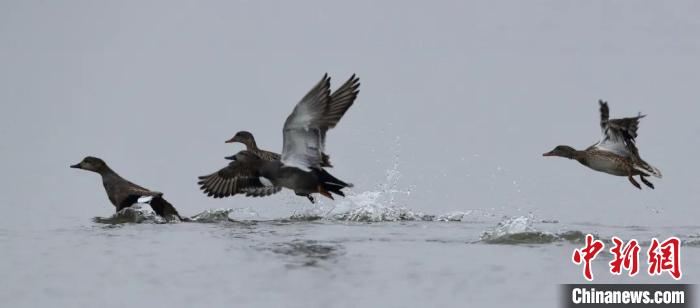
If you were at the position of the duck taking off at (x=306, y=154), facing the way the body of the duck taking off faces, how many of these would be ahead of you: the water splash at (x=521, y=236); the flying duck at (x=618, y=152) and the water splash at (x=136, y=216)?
1

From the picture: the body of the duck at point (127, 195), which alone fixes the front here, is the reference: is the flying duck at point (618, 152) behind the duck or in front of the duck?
behind

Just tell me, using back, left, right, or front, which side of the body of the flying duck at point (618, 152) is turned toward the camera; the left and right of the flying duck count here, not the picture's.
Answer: left

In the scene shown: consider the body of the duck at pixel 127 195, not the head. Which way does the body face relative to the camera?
to the viewer's left

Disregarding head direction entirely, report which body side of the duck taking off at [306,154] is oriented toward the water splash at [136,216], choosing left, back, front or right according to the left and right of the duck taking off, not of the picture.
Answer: front

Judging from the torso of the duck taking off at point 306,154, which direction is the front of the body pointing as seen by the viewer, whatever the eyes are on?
to the viewer's left

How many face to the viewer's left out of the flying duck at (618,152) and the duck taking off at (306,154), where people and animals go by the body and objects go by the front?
2

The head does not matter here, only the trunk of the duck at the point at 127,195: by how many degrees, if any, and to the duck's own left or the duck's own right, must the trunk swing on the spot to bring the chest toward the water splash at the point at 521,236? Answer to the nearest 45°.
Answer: approximately 135° to the duck's own left

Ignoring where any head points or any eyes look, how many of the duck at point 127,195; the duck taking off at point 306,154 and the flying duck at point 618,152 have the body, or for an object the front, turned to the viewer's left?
3
